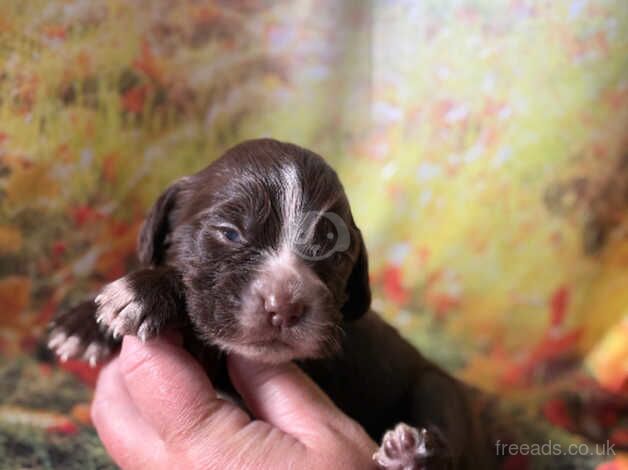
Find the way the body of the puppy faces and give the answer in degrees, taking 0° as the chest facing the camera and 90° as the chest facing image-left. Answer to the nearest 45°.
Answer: approximately 45°
